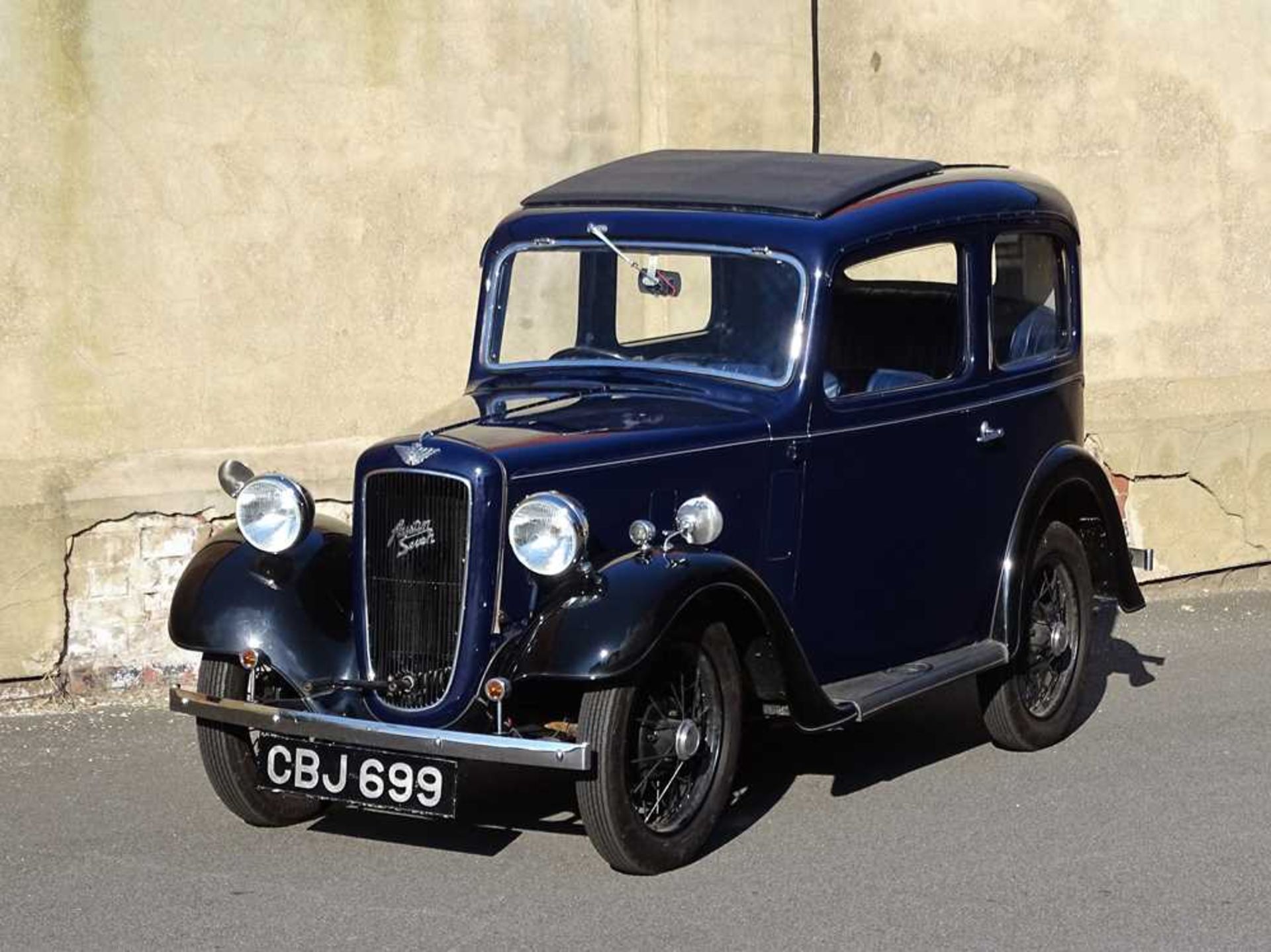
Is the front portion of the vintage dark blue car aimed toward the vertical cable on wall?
no
